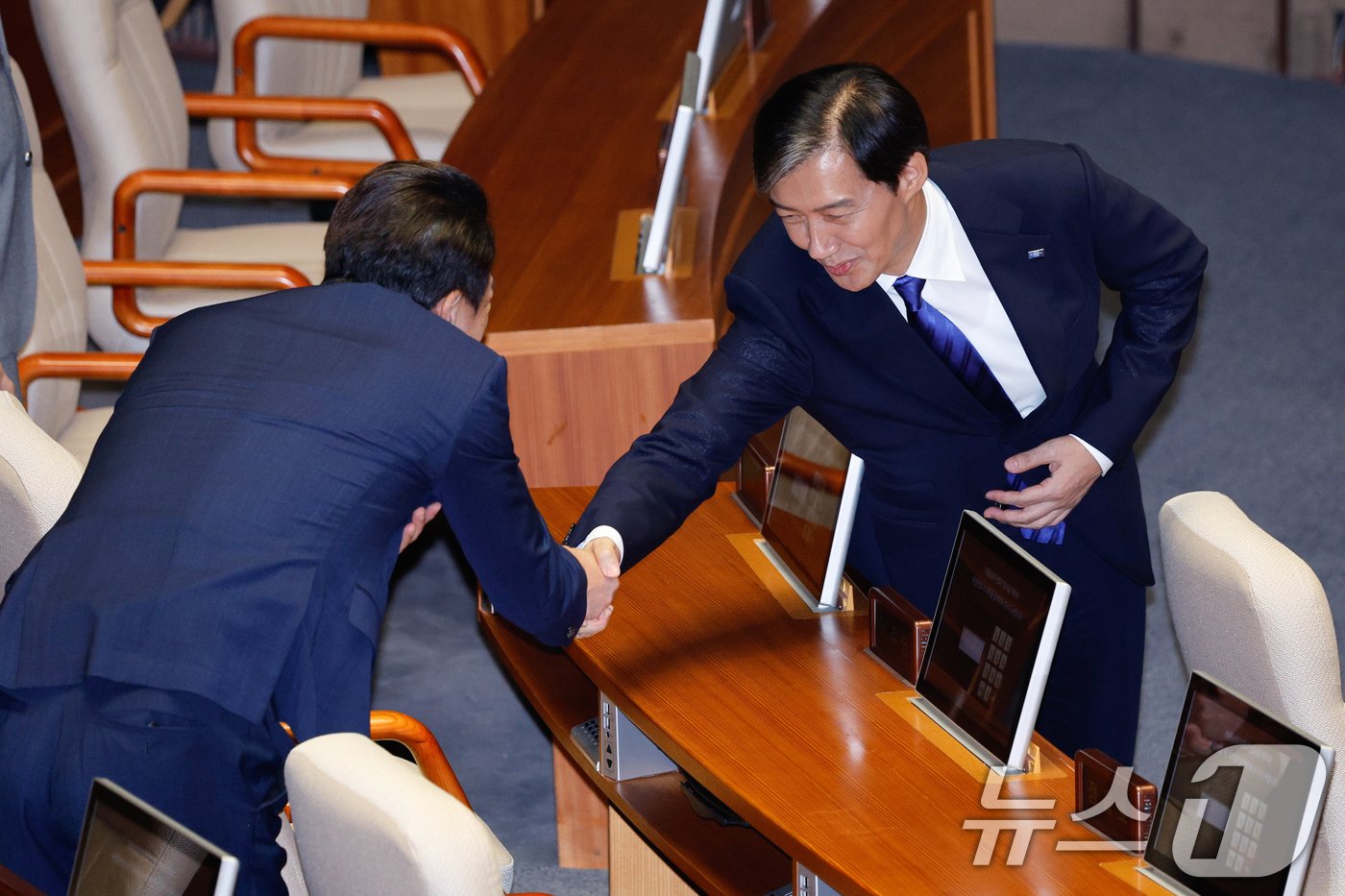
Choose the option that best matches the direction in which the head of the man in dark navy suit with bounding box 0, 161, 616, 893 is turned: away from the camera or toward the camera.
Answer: away from the camera

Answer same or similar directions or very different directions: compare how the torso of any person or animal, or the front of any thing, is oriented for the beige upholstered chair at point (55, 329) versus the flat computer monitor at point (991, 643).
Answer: very different directions

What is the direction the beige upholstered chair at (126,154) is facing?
to the viewer's right

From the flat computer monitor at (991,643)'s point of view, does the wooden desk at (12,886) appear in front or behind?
in front

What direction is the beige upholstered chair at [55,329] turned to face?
to the viewer's right

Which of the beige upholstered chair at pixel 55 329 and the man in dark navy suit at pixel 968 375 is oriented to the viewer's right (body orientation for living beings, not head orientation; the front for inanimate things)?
the beige upholstered chair

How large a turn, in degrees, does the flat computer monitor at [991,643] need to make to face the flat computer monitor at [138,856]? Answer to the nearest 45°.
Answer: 0° — it already faces it

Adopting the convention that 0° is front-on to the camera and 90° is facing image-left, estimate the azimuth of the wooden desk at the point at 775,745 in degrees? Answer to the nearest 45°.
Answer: approximately 45°

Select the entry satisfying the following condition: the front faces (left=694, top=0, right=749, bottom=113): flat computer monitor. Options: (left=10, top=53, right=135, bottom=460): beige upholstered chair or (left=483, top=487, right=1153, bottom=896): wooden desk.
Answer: the beige upholstered chair
